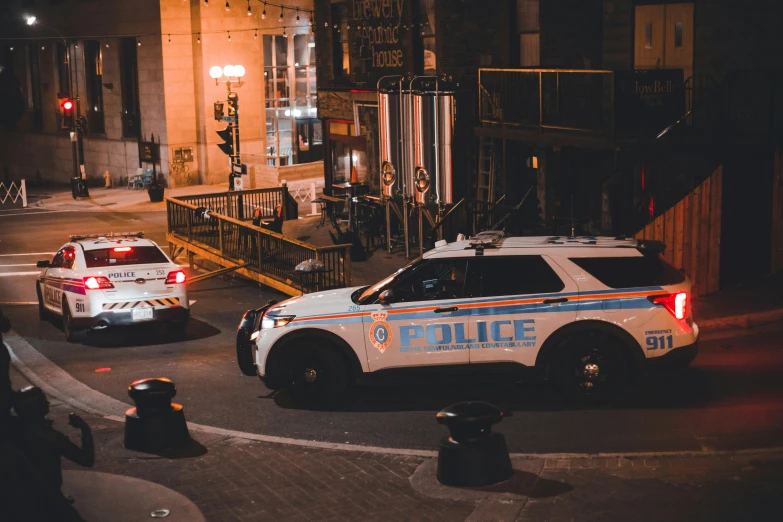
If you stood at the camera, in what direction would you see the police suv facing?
facing to the left of the viewer

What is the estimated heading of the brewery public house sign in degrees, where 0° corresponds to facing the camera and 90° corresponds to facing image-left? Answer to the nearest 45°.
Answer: approximately 0°

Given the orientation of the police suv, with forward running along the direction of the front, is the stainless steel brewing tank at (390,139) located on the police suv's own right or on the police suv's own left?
on the police suv's own right

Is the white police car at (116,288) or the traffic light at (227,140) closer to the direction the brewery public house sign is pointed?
the white police car

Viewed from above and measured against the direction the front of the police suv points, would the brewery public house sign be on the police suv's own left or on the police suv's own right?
on the police suv's own right

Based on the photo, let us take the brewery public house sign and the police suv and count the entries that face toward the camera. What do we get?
1

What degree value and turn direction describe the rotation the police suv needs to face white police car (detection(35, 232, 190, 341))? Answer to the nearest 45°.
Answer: approximately 45° to its right

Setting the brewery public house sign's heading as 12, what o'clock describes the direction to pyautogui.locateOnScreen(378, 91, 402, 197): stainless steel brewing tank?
The stainless steel brewing tank is roughly at 12 o'clock from the brewery public house sign.

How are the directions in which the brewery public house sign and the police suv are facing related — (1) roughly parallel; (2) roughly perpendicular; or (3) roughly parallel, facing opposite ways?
roughly perpendicular

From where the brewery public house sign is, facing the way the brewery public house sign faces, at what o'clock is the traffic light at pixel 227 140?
The traffic light is roughly at 4 o'clock from the brewery public house sign.
